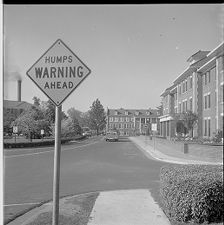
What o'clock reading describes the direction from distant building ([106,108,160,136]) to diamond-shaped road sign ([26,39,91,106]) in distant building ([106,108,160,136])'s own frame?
The diamond-shaped road sign is roughly at 12 o'clock from the distant building.

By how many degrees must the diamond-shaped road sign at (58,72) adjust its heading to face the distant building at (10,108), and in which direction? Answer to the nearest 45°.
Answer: approximately 180°

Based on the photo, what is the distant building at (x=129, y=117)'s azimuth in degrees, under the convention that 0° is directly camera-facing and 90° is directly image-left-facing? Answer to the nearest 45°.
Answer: approximately 0°

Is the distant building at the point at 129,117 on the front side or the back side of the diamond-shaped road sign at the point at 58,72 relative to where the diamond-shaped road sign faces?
on the back side

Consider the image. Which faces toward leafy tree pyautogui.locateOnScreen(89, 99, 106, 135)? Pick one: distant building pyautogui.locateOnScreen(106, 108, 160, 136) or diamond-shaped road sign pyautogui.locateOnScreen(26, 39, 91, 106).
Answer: the distant building

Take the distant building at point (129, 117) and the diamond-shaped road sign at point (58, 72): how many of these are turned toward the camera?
2

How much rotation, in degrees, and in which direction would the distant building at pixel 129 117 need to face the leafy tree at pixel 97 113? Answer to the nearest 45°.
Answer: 0° — it already faces it

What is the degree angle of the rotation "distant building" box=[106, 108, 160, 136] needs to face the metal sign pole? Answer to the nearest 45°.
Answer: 0° — it already faces it

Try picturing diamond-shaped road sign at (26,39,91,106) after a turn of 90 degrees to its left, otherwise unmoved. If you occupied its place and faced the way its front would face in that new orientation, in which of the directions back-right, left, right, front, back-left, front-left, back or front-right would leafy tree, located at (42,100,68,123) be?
left
